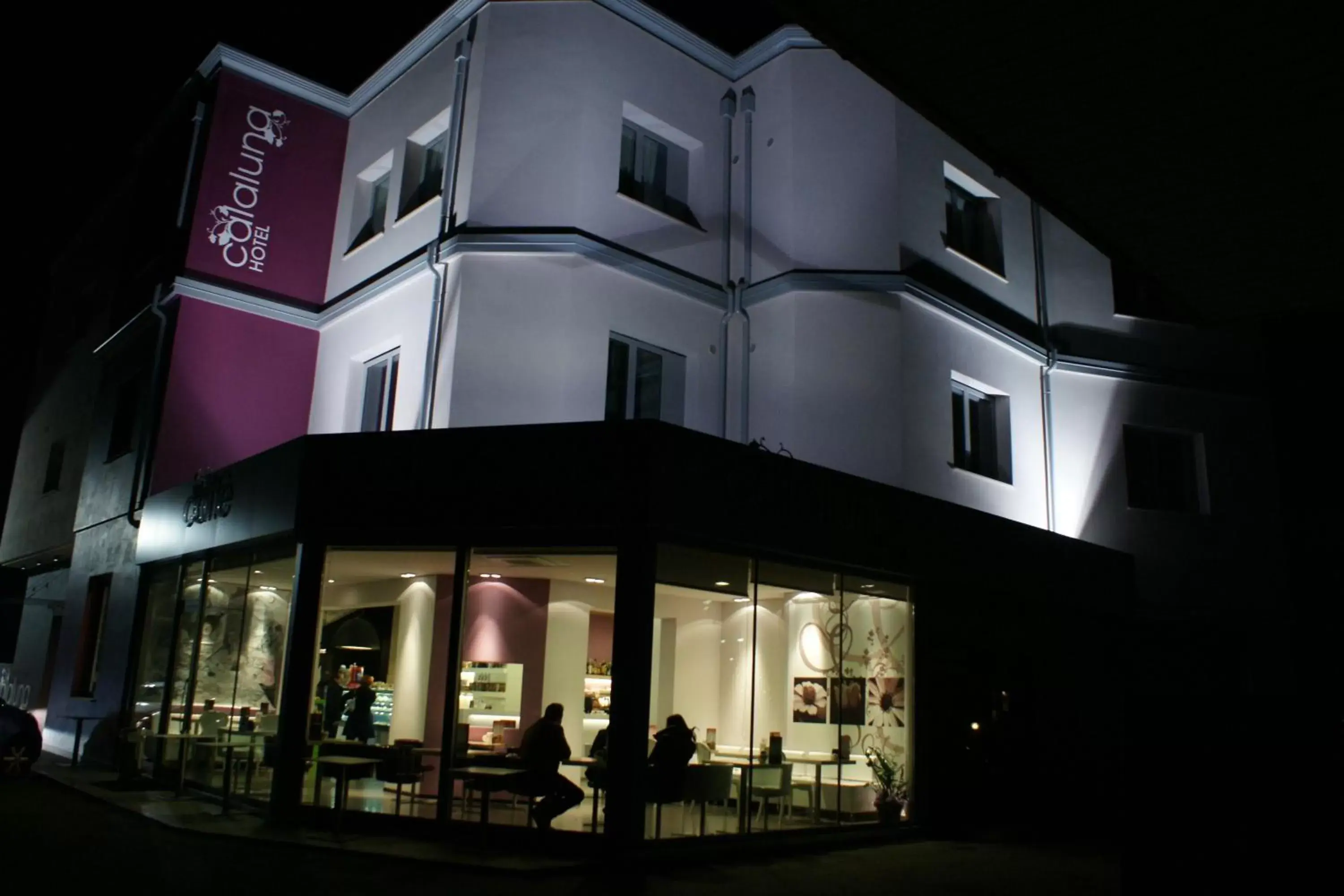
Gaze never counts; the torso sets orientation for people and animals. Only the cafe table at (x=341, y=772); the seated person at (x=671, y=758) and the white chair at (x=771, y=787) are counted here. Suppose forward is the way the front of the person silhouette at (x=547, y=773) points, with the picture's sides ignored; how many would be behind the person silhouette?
1

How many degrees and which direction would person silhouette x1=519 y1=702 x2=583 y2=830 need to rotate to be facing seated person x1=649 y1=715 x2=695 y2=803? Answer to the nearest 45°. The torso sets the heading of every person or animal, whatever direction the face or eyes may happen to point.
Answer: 0° — it already faces them

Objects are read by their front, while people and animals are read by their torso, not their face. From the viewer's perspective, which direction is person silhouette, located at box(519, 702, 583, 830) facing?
to the viewer's right

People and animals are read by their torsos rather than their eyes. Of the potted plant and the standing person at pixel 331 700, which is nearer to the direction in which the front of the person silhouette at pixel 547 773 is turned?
the potted plant

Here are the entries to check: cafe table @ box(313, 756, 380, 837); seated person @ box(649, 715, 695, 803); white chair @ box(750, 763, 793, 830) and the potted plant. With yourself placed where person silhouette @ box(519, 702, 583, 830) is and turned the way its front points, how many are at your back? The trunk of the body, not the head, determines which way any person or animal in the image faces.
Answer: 1

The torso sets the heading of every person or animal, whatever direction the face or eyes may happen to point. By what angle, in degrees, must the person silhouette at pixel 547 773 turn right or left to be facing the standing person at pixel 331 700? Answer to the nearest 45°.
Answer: approximately 135° to its left

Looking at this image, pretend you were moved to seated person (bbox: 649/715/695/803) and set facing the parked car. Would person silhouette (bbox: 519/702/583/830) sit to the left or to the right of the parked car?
left

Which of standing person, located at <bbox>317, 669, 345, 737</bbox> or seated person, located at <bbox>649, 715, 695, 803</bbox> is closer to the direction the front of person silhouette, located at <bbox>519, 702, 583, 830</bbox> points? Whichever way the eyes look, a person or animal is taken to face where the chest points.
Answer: the seated person

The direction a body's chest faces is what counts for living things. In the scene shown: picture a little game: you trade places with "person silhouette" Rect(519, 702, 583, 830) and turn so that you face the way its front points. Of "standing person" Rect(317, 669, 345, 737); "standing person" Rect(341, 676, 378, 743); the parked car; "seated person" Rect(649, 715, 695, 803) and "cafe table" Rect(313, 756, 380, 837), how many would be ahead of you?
1

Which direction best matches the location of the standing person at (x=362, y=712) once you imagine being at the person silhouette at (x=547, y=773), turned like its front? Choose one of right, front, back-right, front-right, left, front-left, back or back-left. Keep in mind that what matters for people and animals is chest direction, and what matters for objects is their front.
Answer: back-left

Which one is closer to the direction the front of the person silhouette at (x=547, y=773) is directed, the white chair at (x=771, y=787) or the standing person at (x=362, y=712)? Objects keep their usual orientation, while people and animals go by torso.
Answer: the white chair
